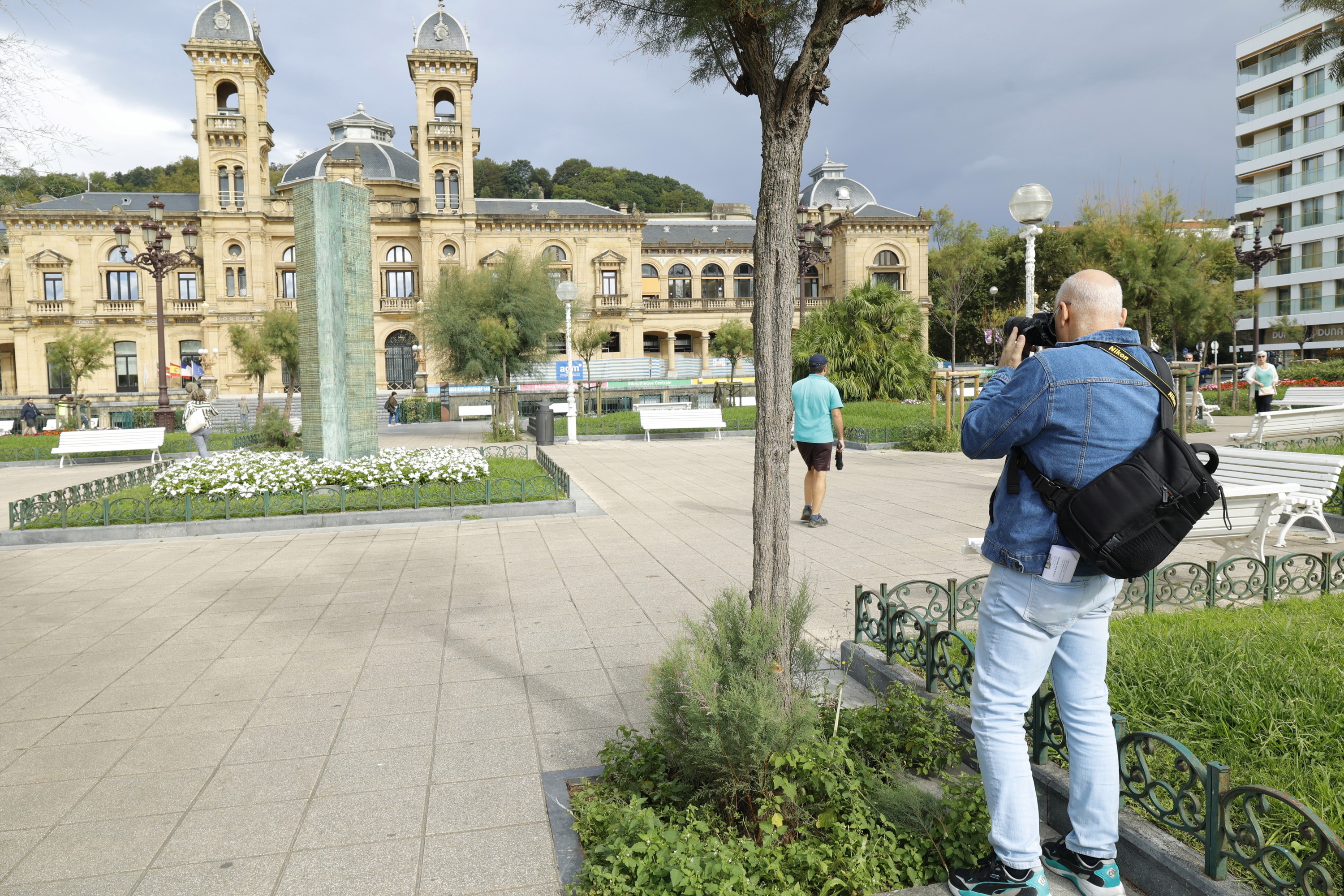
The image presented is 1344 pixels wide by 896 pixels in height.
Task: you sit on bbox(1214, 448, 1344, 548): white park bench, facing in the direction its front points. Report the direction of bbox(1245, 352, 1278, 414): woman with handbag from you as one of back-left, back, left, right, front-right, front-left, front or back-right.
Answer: back-right

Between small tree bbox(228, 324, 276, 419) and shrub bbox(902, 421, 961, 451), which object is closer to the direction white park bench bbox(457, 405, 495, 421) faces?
the shrub

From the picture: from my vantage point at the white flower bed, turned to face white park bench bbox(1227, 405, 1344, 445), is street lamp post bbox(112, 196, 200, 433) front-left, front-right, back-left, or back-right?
back-left

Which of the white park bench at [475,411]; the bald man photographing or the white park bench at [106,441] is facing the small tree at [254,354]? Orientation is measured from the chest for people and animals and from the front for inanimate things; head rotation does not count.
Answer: the bald man photographing

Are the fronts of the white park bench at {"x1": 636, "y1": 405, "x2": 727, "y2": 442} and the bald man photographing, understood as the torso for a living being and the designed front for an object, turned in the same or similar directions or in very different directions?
very different directions

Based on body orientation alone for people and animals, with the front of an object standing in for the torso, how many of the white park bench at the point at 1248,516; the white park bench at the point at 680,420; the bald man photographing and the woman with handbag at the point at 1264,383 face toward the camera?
2

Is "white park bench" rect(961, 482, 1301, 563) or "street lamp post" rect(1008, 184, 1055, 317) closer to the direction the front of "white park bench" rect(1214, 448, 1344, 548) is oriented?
the white park bench

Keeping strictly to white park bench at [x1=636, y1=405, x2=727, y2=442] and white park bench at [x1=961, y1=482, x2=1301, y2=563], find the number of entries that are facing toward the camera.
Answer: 1

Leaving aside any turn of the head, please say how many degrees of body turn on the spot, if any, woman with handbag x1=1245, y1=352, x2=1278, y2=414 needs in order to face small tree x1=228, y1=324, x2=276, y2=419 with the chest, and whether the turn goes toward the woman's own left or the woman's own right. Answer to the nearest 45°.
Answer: approximately 90° to the woman's own right

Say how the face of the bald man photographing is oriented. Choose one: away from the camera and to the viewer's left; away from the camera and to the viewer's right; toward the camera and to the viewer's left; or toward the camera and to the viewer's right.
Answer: away from the camera and to the viewer's left
